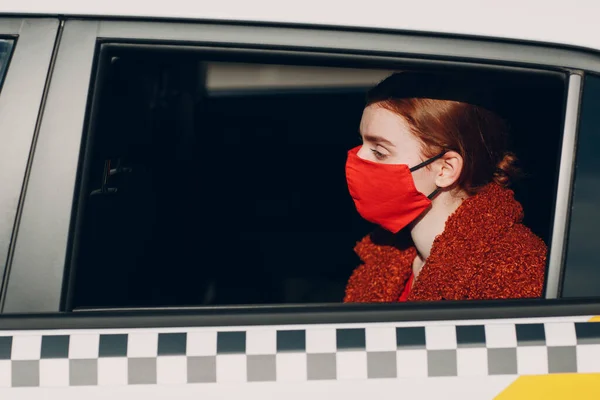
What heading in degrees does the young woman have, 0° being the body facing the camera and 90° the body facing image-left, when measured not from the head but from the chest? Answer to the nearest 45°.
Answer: approximately 45°

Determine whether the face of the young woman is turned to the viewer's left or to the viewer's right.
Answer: to the viewer's left
